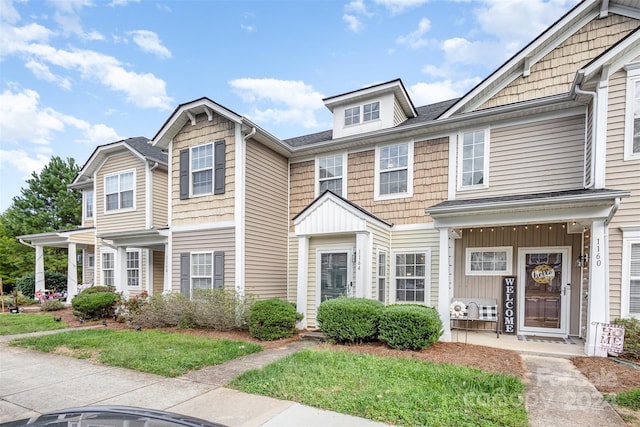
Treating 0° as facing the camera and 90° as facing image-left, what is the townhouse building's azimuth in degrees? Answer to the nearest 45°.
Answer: approximately 45°

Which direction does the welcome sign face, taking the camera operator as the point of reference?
facing the viewer

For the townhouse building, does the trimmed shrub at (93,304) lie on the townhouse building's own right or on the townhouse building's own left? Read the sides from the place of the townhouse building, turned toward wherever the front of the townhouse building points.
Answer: on the townhouse building's own right

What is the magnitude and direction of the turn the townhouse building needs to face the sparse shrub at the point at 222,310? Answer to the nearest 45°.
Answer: approximately 45° to its right

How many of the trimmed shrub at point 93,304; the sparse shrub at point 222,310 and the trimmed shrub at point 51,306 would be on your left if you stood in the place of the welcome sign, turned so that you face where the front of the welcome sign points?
0

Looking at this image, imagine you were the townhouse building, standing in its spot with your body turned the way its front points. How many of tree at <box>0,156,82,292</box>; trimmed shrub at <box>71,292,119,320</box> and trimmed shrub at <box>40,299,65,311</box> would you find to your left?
0
